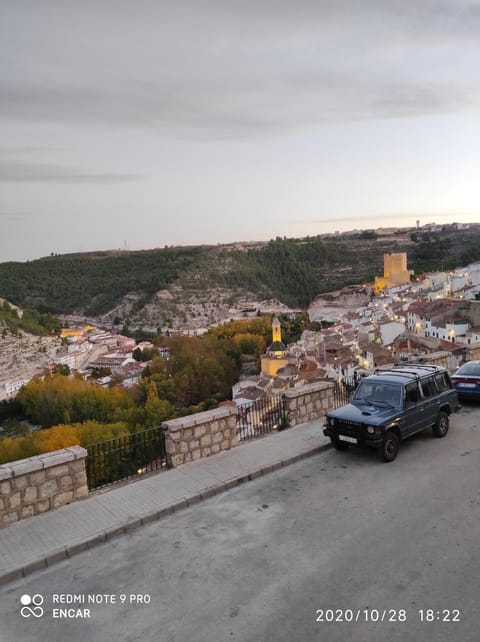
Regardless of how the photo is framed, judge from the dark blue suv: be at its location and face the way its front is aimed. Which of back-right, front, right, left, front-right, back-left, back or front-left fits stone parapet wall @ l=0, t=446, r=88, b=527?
front

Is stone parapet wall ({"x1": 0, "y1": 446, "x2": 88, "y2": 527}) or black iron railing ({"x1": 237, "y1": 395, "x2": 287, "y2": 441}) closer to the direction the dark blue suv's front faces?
the stone parapet wall

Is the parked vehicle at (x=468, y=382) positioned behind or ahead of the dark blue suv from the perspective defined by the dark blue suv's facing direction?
behind

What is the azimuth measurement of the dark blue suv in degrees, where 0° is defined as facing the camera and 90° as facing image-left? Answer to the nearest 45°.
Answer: approximately 45°

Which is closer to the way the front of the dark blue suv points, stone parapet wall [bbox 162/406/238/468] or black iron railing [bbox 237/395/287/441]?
the stone parapet wall

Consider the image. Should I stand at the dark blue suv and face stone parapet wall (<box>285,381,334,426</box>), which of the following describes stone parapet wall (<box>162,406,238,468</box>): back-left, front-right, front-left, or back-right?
front-left

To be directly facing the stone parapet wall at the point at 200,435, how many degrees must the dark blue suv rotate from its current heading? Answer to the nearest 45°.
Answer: approximately 45° to its right

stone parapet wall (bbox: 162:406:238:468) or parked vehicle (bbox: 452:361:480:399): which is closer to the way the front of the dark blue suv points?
the stone parapet wall

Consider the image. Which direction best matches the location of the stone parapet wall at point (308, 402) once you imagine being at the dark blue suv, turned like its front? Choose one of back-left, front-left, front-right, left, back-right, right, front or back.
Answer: right
